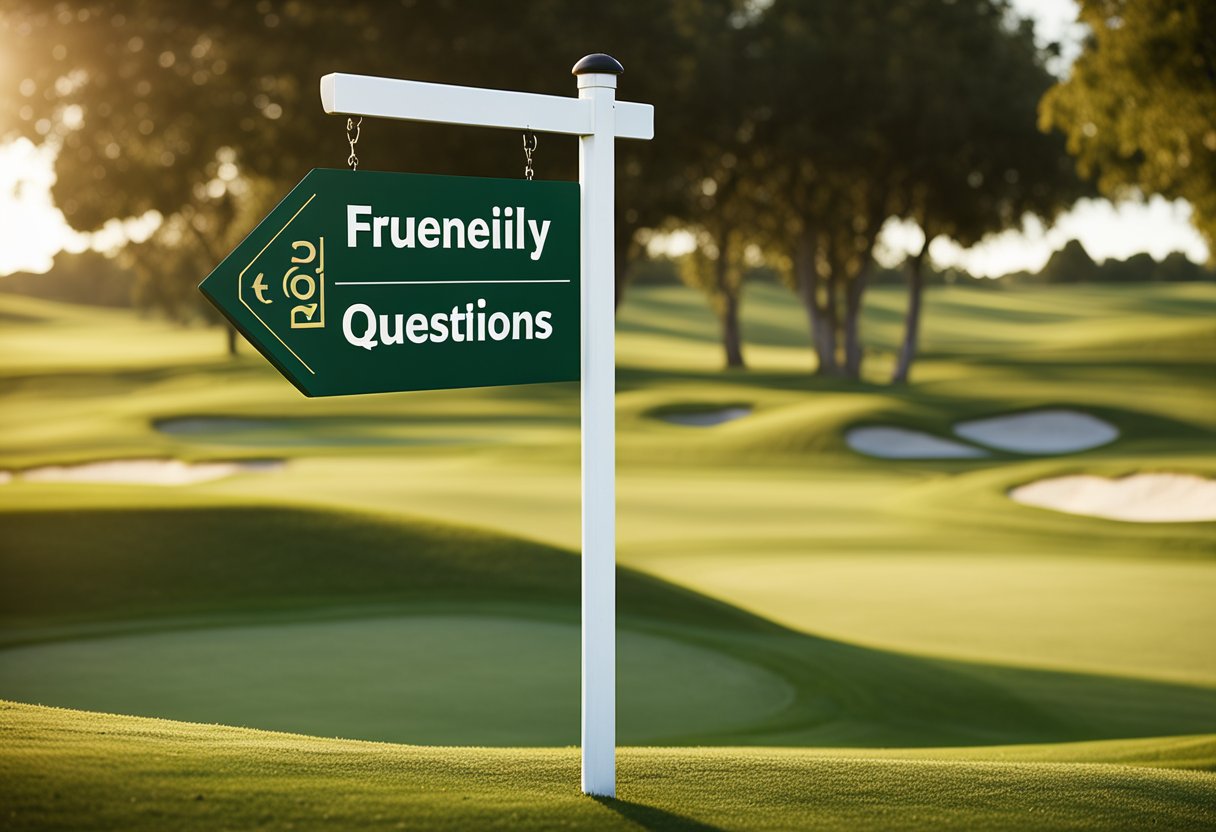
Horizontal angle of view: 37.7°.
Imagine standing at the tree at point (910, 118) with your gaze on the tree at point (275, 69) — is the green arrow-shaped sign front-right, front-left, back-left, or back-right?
front-left

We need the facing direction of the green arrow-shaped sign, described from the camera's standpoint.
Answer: facing the viewer

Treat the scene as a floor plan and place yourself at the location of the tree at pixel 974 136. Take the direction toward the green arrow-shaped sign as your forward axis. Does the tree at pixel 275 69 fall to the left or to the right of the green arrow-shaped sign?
right

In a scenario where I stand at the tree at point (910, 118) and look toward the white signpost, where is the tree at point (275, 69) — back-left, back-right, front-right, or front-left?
front-right

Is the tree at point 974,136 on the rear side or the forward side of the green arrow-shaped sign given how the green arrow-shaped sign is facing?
on the rear side

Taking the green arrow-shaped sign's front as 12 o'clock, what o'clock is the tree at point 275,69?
The tree is roughly at 6 o'clock from the green arrow-shaped sign.

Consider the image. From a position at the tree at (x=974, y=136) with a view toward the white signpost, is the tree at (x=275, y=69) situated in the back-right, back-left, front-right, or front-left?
front-right

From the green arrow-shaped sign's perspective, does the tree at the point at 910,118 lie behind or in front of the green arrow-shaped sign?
behind
